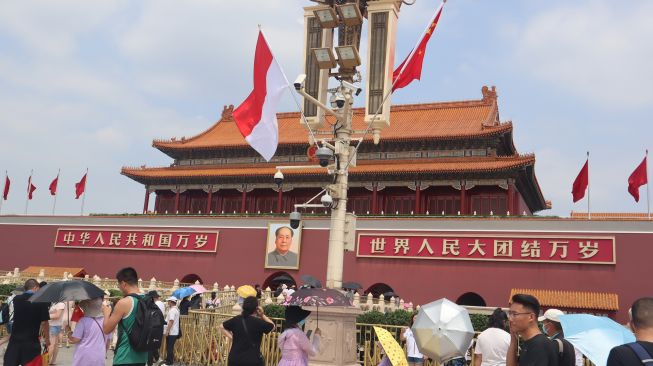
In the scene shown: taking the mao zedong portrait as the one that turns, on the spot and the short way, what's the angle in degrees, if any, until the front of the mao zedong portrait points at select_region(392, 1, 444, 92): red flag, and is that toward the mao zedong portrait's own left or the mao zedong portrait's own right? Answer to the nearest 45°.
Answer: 0° — it already faces it

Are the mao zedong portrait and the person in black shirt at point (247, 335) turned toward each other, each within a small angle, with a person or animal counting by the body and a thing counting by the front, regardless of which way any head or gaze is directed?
yes

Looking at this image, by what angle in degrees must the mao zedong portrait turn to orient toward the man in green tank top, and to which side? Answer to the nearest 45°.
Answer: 0° — it already faces them

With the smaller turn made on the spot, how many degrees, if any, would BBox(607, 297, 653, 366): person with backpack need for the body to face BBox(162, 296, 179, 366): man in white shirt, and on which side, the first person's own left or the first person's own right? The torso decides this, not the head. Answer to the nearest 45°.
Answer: approximately 45° to the first person's own left

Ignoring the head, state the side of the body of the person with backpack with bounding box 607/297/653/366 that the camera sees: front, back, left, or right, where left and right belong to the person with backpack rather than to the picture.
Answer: back

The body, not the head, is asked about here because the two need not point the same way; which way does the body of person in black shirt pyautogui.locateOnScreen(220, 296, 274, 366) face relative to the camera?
away from the camera

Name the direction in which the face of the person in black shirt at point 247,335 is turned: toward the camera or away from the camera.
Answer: away from the camera

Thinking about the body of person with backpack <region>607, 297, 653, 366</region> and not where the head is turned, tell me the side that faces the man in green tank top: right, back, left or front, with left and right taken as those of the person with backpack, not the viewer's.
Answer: left

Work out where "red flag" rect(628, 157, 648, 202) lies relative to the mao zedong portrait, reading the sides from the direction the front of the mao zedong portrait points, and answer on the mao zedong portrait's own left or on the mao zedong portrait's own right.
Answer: on the mao zedong portrait's own left
